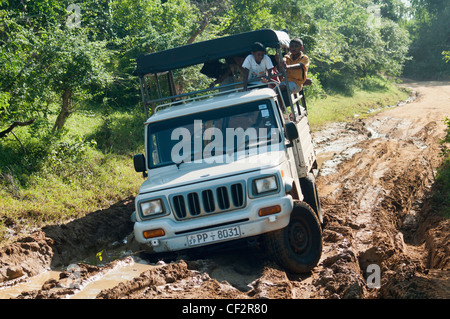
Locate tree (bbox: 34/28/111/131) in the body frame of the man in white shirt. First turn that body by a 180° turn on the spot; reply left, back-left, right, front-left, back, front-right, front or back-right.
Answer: front-left

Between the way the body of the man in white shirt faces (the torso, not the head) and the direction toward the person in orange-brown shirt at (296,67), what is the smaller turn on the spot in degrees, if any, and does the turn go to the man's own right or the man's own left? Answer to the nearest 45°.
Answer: approximately 135° to the man's own left

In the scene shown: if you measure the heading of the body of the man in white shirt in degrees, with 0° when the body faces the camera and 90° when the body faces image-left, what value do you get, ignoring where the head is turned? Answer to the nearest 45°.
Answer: approximately 0°
